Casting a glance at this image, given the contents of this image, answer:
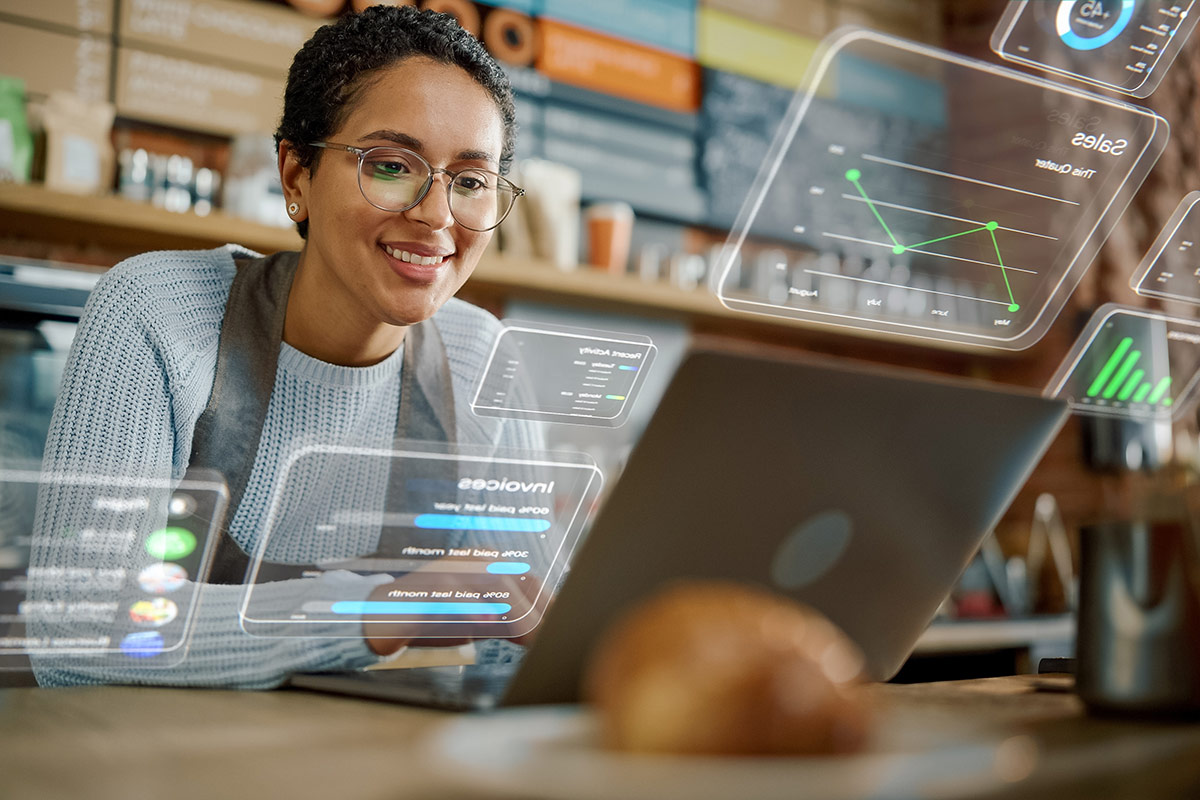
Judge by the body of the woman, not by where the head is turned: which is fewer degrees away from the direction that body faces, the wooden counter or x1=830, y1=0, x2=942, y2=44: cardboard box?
the wooden counter

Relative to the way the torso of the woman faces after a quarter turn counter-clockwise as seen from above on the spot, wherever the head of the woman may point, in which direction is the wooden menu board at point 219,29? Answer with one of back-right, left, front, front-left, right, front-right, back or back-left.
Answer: front-left

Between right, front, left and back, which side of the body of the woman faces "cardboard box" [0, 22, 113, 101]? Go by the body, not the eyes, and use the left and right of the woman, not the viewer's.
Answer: back

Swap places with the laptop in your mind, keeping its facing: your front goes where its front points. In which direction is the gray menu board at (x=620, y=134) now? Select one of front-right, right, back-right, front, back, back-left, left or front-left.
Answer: front-right

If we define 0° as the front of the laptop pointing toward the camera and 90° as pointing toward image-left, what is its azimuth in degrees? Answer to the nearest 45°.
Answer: approximately 135°

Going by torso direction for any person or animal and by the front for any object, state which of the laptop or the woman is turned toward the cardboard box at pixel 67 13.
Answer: the laptop

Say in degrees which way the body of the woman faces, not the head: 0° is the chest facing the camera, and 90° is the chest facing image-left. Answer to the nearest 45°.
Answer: approximately 315°

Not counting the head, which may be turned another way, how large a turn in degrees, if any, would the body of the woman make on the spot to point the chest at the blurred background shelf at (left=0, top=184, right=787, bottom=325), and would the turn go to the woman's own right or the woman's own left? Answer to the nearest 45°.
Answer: approximately 135° to the woman's own left

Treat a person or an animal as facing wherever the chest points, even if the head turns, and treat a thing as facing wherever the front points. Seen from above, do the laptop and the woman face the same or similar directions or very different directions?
very different directions

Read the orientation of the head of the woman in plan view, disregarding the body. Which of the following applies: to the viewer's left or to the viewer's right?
to the viewer's right

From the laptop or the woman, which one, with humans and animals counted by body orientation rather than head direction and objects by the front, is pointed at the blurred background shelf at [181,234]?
the laptop

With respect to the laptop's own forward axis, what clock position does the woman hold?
The woman is roughly at 12 o'clock from the laptop.

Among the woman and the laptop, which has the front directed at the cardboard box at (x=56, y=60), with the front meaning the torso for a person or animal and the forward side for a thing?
the laptop
